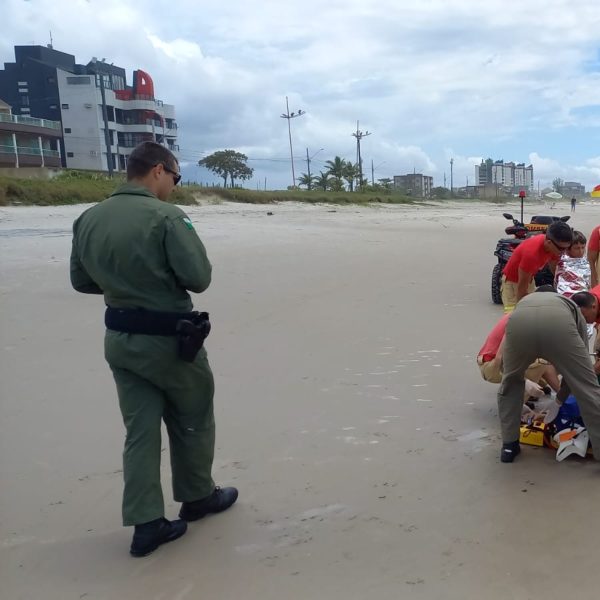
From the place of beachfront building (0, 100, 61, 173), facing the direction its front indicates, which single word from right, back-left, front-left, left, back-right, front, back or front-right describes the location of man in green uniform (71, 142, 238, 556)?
front-right

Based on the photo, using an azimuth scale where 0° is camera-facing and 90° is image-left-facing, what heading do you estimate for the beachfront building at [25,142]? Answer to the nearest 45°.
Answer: approximately 315°

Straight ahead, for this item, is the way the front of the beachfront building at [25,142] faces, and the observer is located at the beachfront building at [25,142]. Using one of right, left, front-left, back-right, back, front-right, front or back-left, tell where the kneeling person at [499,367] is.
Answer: front-right

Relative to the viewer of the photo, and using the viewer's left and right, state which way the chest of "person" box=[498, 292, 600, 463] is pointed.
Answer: facing away from the viewer and to the right of the viewer

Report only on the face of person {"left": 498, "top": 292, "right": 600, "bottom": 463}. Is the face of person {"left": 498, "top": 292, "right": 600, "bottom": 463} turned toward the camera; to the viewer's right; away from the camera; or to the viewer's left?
to the viewer's right

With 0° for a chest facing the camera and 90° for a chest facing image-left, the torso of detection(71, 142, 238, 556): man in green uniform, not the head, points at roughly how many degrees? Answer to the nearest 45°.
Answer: approximately 225°

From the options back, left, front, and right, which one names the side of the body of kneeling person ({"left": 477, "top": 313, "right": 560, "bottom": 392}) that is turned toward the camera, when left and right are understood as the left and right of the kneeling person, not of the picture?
right

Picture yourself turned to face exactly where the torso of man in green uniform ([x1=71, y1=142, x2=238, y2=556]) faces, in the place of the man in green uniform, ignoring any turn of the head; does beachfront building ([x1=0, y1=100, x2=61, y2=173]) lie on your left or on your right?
on your left

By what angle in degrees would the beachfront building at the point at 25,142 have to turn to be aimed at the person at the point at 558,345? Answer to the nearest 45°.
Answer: approximately 45° to its right

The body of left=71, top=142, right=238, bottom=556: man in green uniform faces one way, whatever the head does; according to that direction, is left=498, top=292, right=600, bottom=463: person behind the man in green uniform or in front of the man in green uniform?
in front

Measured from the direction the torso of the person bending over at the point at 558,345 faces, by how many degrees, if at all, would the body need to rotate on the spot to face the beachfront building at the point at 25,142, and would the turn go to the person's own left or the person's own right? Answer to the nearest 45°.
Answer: approximately 90° to the person's own left

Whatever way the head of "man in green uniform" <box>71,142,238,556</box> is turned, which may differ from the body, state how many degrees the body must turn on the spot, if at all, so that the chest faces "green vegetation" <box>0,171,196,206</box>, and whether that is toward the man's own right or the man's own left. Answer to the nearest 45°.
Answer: approximately 45° to the man's own left

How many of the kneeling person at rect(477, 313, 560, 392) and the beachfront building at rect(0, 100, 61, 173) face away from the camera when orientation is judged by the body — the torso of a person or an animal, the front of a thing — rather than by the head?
0

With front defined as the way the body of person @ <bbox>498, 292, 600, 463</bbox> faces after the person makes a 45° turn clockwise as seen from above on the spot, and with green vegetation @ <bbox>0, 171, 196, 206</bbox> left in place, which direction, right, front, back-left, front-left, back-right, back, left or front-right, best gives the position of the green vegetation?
back-left
